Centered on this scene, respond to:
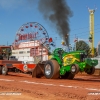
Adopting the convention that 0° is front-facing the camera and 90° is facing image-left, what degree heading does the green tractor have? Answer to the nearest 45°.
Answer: approximately 315°
